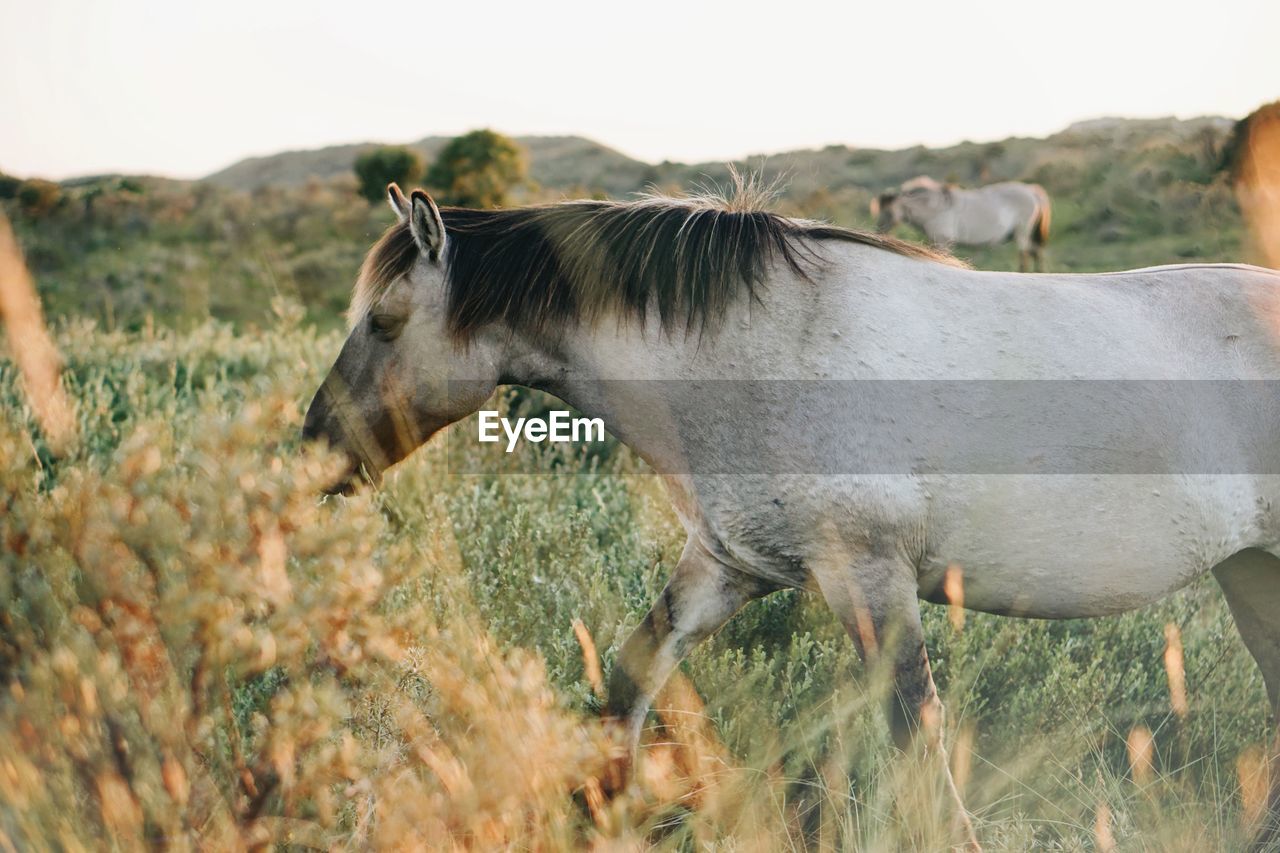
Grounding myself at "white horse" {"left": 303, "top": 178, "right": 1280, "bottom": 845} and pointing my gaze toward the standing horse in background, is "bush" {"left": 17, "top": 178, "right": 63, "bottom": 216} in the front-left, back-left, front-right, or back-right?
front-left

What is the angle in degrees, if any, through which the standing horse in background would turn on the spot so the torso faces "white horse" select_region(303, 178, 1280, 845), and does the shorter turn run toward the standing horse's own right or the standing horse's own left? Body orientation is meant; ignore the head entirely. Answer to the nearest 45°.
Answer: approximately 90° to the standing horse's own left

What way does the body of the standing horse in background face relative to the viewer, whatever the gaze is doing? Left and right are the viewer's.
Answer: facing to the left of the viewer

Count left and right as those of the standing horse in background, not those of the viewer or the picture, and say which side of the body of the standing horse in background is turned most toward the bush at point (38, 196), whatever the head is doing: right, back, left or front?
front

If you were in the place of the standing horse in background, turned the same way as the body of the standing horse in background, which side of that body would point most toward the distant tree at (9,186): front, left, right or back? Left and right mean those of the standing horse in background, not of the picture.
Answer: front

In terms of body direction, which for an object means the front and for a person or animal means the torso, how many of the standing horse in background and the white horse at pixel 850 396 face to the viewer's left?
2

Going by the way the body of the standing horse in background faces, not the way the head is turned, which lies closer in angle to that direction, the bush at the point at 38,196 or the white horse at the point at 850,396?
the bush

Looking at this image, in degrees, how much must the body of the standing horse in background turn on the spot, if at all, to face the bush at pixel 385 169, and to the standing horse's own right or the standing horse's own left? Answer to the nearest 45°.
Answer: approximately 45° to the standing horse's own right

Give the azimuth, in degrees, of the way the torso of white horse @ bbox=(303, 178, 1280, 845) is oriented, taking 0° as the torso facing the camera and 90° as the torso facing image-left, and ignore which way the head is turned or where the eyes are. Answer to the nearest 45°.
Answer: approximately 90°

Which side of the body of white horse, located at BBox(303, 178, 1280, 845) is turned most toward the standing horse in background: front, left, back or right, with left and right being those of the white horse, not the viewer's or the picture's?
right

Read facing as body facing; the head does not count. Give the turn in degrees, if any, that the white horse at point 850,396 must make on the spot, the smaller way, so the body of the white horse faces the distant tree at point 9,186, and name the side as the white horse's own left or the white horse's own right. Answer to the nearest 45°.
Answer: approximately 45° to the white horse's own right

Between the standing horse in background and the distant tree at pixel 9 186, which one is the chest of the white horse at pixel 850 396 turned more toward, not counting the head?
the distant tree
